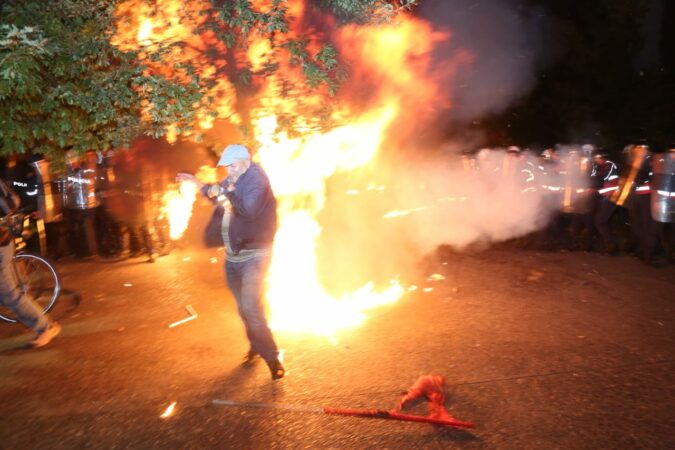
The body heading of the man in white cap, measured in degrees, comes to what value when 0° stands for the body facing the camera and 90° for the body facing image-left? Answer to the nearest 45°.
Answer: approximately 90°

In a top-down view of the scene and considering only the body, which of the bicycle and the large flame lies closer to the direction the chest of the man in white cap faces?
the bicycle

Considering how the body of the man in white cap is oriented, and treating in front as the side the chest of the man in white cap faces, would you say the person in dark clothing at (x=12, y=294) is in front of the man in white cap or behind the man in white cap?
in front

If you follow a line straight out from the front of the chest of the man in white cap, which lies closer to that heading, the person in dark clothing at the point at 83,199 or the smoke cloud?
the person in dark clothing

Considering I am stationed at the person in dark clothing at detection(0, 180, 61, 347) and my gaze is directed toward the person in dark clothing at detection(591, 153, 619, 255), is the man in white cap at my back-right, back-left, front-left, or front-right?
front-right

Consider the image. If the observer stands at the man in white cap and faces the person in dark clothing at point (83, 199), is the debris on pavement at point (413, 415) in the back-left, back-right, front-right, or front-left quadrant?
back-right
